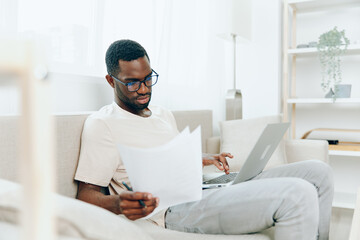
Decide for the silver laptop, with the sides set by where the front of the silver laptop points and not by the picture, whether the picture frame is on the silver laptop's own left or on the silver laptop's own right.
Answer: on the silver laptop's own right

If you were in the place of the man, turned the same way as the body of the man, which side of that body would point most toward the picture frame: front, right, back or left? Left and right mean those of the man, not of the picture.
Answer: left

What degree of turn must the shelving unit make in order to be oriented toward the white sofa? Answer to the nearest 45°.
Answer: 0° — it already faces it

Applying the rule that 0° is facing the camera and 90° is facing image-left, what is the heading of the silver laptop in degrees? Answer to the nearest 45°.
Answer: approximately 135°

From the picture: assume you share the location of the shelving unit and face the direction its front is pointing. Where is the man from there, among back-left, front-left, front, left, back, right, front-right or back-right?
front

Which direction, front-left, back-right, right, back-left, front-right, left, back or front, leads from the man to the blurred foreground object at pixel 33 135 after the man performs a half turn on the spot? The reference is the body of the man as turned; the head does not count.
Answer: back-left

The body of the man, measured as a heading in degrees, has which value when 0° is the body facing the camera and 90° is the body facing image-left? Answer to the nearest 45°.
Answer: approximately 315°

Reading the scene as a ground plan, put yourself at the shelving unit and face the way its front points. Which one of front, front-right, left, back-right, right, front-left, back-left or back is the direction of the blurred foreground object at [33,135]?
front

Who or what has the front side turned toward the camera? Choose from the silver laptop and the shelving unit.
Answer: the shelving unit

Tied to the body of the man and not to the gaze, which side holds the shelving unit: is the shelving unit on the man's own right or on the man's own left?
on the man's own left

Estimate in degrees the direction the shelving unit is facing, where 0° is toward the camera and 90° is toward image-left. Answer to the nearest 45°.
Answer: approximately 0°

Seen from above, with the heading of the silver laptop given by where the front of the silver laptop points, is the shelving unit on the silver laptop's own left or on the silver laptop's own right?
on the silver laptop's own right

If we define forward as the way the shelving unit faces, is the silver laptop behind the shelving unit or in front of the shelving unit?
in front

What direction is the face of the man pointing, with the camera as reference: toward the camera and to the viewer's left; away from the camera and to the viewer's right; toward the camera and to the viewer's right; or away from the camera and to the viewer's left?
toward the camera and to the viewer's right
